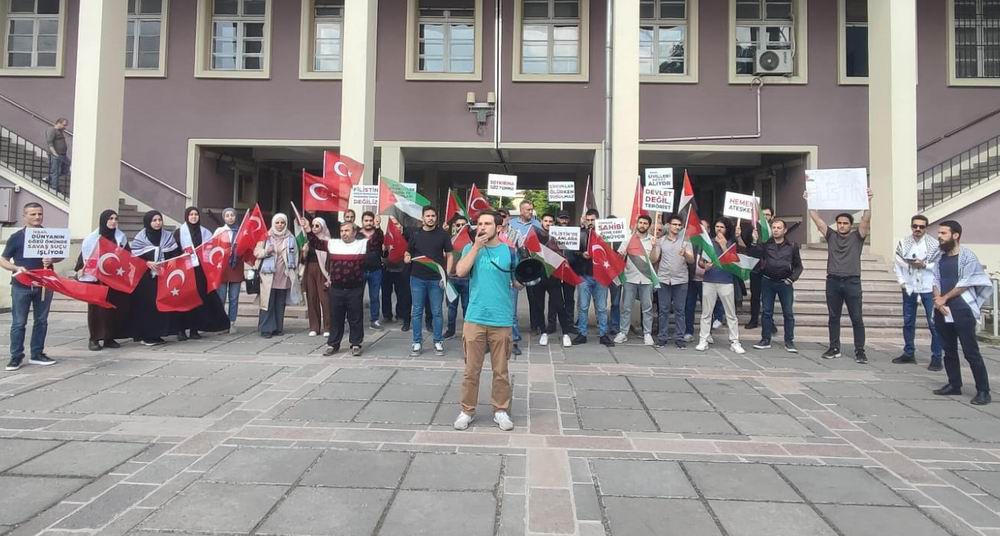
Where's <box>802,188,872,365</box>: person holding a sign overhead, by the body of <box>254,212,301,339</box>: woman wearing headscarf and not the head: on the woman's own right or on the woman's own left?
on the woman's own left

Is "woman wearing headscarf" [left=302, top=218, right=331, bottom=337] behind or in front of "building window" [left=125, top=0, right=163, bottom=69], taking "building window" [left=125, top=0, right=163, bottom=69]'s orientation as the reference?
in front

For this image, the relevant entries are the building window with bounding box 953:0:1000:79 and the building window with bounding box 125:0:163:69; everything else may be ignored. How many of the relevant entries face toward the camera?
2

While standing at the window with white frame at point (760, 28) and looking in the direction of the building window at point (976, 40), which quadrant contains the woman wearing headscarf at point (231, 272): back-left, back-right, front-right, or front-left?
back-right

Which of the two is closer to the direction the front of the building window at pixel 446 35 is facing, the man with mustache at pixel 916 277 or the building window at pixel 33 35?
the man with mustache
